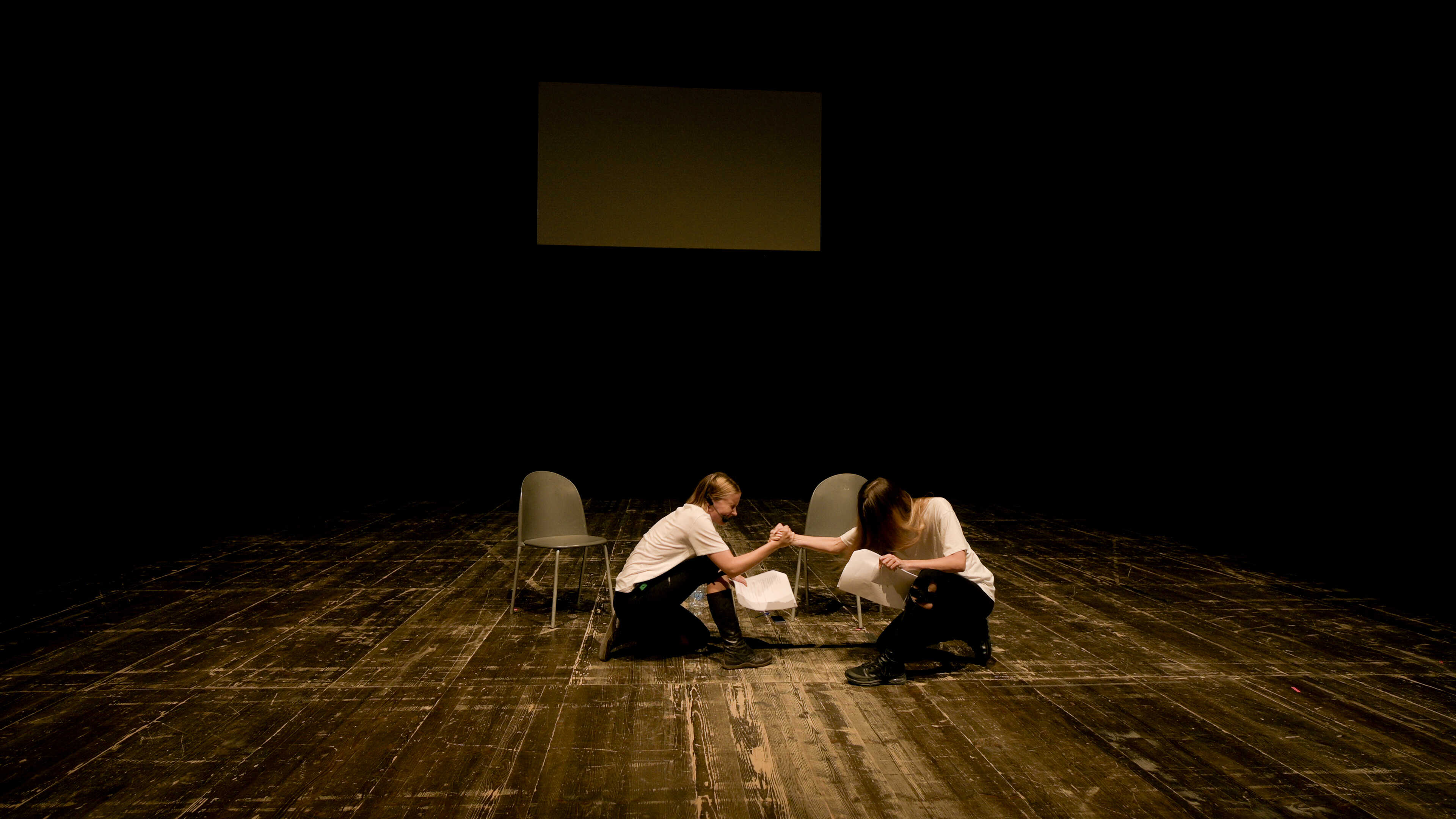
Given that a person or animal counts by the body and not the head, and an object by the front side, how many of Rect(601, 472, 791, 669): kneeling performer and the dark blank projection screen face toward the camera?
1

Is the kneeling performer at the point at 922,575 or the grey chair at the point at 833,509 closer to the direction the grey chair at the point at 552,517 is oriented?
the kneeling performer

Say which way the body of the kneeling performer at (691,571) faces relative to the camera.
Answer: to the viewer's right

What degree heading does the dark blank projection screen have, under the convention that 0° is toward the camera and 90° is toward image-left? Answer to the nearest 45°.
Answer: approximately 0°

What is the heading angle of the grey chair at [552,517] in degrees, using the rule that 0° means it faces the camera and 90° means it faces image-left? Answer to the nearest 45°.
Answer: approximately 315°

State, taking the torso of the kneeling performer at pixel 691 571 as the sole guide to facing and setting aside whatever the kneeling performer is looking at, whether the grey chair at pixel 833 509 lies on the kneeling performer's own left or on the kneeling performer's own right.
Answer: on the kneeling performer's own left

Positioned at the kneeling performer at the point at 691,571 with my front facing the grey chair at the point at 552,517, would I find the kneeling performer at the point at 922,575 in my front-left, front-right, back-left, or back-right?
back-right

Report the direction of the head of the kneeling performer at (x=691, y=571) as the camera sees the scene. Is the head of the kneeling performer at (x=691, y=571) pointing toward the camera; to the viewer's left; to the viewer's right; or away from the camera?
to the viewer's right

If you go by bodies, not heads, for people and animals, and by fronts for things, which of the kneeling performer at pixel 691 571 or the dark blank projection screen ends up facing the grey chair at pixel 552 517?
the dark blank projection screen

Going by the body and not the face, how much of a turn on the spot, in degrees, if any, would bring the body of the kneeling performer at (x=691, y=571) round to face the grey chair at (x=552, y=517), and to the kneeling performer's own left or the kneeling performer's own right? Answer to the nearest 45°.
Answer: approximately 135° to the kneeling performer's own left

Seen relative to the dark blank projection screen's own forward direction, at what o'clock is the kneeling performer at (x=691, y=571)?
The kneeling performer is roughly at 12 o'clock from the dark blank projection screen.

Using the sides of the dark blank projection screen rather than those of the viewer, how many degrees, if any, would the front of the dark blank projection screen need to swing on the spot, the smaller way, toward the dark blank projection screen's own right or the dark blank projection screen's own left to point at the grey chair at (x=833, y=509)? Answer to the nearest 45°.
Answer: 0° — it already faces it
